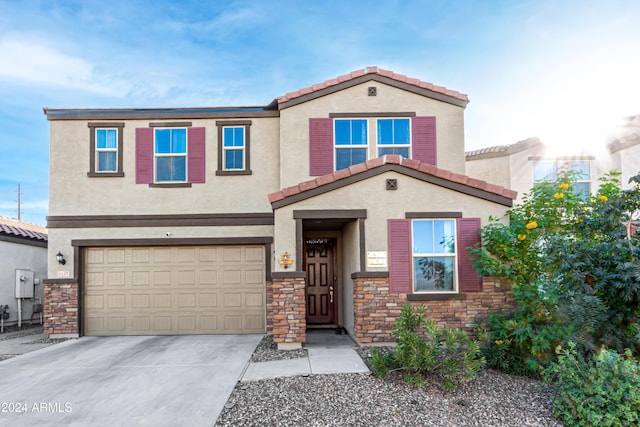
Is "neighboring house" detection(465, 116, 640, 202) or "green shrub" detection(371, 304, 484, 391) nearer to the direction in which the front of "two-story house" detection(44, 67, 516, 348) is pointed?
the green shrub

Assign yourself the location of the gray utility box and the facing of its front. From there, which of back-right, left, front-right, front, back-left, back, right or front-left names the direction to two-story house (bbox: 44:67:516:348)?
front-left

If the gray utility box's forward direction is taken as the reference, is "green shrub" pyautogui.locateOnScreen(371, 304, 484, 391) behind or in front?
in front

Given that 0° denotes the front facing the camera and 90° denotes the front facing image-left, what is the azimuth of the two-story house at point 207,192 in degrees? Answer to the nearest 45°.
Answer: approximately 0°

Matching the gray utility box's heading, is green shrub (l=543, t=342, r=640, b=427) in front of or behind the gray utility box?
in front

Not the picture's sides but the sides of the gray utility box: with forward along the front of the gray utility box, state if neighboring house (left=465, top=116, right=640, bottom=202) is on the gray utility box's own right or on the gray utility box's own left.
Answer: on the gray utility box's own left

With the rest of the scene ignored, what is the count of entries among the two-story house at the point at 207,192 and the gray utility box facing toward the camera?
2

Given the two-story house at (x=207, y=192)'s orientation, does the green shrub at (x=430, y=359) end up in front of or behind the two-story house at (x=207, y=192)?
in front
